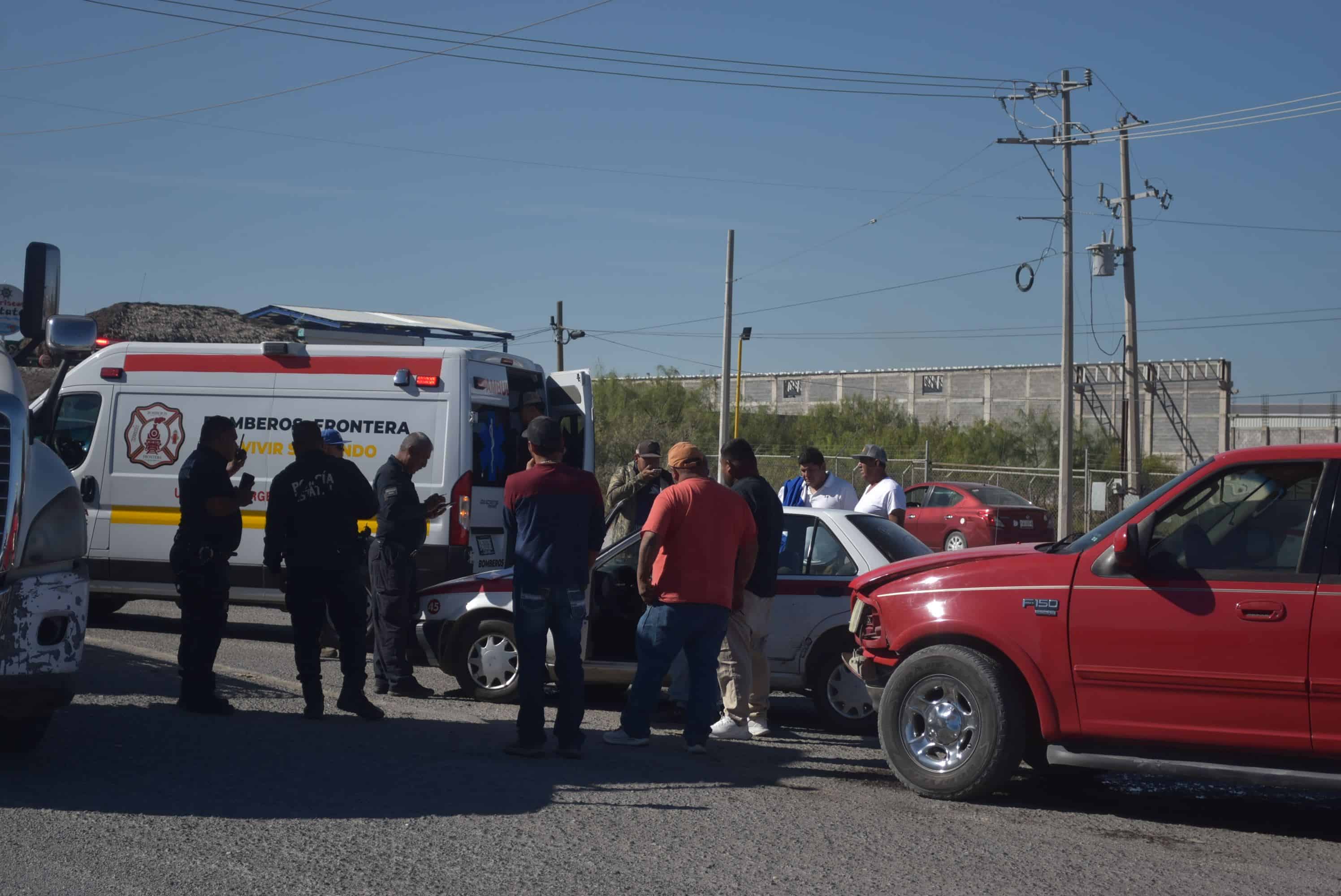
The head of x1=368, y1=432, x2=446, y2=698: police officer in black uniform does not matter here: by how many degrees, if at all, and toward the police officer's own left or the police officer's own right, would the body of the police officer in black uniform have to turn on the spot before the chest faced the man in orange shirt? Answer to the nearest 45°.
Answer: approximately 45° to the police officer's own right

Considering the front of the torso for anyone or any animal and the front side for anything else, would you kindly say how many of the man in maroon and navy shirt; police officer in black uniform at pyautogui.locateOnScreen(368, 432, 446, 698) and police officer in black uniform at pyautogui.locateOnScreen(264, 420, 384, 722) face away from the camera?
2

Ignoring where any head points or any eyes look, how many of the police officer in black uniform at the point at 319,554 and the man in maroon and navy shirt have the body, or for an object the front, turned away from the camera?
2

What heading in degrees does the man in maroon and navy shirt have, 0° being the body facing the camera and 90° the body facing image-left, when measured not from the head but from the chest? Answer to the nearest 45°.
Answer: approximately 180°

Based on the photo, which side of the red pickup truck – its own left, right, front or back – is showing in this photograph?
left

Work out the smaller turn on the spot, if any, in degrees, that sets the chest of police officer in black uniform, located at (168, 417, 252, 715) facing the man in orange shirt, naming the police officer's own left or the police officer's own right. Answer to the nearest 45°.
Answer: approximately 45° to the police officer's own right

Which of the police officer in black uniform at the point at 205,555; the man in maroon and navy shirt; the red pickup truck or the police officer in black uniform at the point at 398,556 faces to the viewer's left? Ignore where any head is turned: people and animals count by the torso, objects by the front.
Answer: the red pickup truck

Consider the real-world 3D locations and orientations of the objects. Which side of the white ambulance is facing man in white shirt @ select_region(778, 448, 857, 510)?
back

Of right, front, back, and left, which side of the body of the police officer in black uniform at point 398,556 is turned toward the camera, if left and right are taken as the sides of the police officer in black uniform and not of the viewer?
right

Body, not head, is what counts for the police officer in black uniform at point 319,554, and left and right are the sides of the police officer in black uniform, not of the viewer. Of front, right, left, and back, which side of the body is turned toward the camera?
back

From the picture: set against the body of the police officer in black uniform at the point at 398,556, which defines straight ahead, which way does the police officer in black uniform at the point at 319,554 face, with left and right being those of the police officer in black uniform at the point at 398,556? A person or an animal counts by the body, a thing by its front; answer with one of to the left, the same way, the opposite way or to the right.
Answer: to the left

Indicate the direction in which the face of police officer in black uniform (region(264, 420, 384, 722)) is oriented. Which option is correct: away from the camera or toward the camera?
away from the camera
